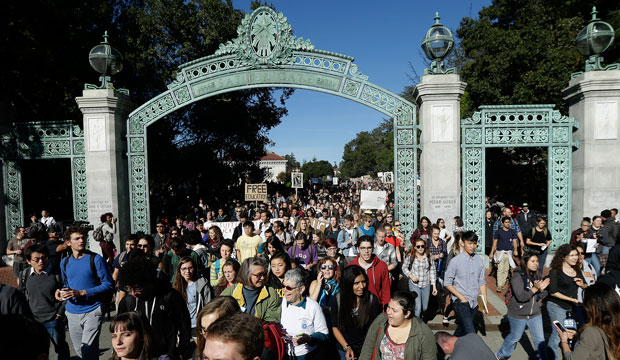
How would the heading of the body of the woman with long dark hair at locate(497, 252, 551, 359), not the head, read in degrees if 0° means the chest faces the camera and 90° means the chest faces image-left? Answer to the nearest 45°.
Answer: approximately 315°

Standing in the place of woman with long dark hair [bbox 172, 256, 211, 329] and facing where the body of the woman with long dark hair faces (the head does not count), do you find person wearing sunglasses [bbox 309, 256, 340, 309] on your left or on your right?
on your left

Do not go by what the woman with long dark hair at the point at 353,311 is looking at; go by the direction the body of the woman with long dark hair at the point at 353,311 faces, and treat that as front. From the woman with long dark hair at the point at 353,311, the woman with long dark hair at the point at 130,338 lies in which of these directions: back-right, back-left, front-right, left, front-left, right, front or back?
front-right

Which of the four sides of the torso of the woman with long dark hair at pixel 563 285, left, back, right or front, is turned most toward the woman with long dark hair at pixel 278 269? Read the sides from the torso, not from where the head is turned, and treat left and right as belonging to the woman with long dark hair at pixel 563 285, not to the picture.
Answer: right

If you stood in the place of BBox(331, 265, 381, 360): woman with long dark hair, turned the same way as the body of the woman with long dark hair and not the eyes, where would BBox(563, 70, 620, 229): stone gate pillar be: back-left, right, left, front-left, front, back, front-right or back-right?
back-left

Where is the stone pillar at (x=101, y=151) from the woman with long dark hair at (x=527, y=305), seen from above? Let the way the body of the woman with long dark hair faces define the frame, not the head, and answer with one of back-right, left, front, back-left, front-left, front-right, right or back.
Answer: back-right
